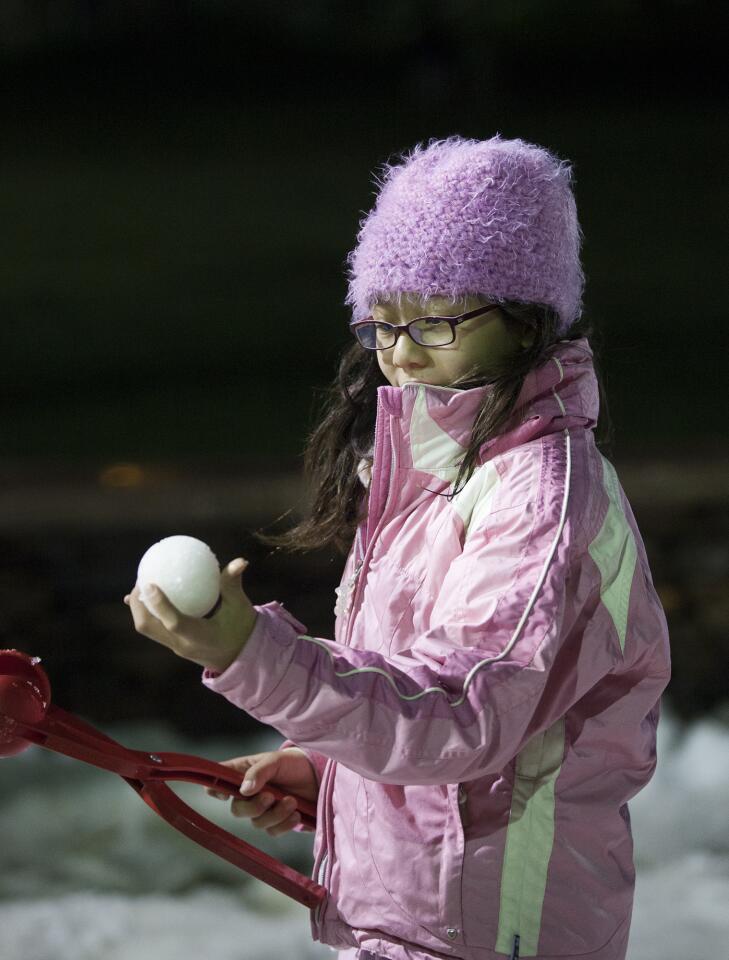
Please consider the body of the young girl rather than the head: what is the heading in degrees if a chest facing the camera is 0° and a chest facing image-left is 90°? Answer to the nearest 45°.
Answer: approximately 45°
